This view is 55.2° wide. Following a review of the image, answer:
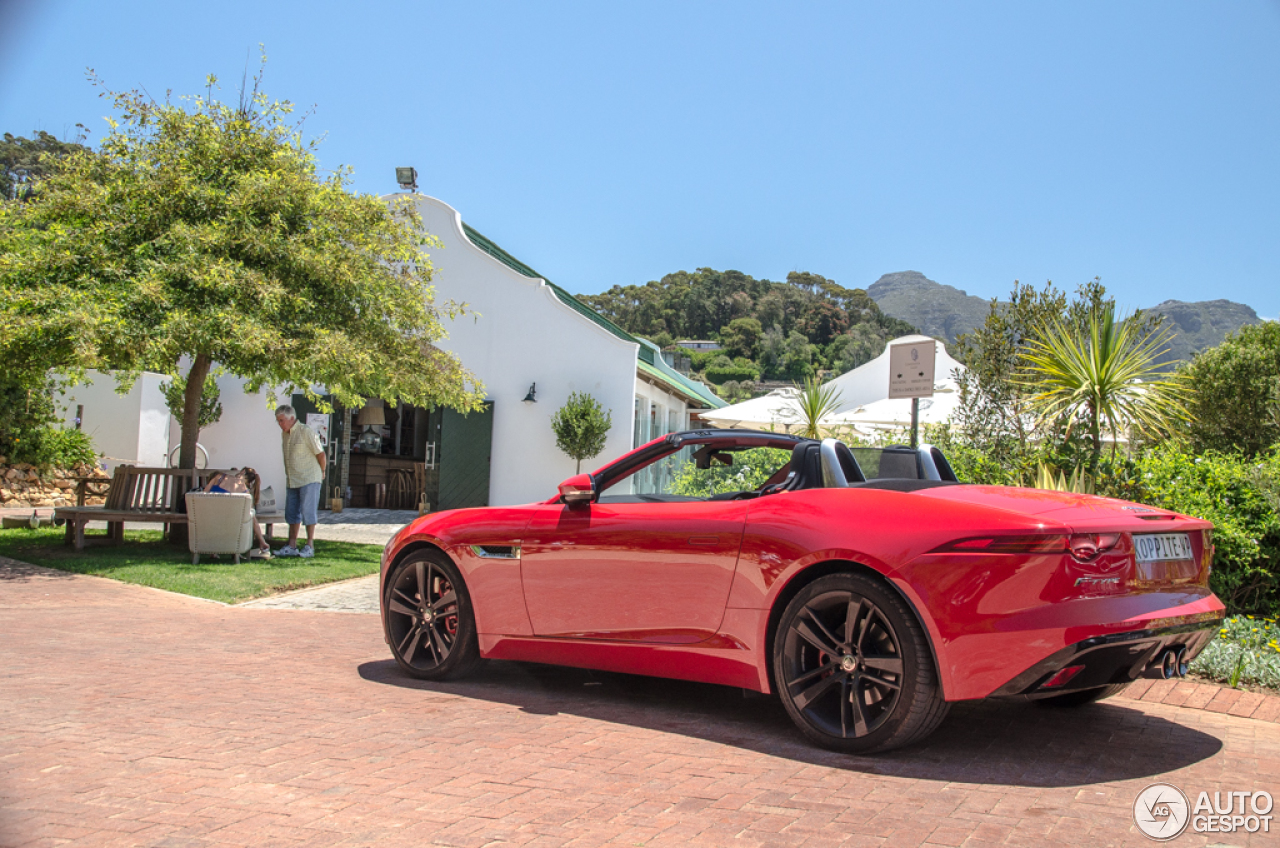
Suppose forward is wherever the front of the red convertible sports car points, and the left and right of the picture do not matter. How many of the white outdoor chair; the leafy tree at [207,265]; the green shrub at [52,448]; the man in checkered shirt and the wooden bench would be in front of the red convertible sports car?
5

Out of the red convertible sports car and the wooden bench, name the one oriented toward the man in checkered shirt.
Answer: the red convertible sports car

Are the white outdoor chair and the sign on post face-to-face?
no

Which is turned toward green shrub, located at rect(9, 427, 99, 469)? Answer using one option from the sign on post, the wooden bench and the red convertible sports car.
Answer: the red convertible sports car

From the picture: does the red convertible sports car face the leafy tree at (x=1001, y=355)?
no

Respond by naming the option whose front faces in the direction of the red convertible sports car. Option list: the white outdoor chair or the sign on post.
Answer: the sign on post

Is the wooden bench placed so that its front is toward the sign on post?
no

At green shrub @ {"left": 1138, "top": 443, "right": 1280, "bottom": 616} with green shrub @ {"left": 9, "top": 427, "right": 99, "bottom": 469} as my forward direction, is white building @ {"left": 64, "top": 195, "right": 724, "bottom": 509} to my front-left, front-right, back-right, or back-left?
front-right

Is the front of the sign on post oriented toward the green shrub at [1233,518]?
no

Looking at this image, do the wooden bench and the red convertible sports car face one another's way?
no

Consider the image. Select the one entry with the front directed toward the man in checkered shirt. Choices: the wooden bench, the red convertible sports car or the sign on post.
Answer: the red convertible sports car

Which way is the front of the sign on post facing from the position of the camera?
facing the viewer

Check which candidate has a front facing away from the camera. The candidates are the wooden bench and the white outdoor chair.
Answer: the white outdoor chair

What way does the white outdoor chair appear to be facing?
away from the camera

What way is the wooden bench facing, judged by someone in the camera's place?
facing the viewer and to the left of the viewer

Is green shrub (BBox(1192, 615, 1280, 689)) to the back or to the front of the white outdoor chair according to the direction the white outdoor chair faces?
to the back

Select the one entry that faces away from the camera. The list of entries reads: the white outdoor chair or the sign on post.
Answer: the white outdoor chair

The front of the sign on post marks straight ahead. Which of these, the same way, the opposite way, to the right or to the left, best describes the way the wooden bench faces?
the same way

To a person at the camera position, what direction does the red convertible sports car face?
facing away from the viewer and to the left of the viewer

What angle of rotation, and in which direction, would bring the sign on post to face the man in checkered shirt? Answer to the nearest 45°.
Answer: approximately 90° to its right

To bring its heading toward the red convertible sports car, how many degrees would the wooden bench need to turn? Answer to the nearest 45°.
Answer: approximately 45° to its left

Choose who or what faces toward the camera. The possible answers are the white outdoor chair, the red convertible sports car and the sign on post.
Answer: the sign on post

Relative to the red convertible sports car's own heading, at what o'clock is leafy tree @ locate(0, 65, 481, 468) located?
The leafy tree is roughly at 12 o'clock from the red convertible sports car.

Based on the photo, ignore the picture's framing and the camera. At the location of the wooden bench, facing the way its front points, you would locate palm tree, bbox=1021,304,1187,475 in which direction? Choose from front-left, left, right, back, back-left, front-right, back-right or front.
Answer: left
